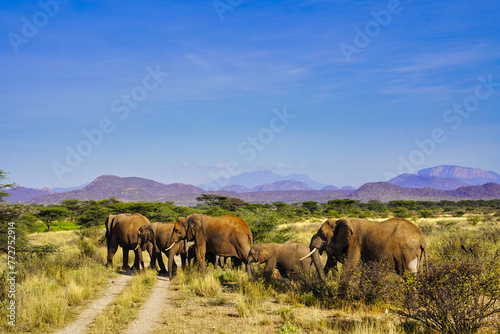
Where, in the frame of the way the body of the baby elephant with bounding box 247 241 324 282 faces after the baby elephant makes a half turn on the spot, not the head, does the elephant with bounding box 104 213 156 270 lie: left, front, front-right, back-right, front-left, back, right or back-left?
back-left

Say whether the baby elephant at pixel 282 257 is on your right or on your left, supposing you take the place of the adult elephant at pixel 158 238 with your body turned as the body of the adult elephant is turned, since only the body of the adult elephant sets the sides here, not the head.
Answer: on your left

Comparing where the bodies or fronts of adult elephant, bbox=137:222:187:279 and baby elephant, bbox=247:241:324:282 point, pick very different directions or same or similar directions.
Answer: same or similar directions

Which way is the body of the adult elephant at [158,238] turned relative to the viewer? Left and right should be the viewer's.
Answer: facing to the left of the viewer

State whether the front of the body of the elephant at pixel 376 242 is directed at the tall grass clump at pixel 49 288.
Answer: yes

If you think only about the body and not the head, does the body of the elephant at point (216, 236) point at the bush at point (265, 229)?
no

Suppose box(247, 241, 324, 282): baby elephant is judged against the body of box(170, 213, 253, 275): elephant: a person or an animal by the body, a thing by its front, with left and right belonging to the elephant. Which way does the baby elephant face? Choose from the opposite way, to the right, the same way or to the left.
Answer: the same way

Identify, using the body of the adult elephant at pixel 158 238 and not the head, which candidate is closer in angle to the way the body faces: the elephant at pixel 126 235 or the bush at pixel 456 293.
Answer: the elephant

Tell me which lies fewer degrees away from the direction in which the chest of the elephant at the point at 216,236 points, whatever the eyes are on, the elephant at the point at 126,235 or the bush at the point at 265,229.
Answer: the elephant

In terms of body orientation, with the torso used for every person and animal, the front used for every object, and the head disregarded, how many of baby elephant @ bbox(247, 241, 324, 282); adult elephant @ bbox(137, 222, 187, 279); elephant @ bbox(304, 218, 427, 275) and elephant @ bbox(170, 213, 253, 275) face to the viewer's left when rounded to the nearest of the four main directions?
4

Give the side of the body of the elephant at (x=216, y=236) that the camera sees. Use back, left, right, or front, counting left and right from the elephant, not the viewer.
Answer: left

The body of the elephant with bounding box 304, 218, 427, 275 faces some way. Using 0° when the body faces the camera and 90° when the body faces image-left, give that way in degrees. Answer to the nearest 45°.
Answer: approximately 90°

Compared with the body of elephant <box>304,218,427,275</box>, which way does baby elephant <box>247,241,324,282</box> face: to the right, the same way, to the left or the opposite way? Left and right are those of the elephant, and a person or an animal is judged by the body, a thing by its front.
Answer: the same way

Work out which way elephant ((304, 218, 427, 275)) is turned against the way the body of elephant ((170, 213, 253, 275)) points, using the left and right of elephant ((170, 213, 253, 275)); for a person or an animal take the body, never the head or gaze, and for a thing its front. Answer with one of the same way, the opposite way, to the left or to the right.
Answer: the same way

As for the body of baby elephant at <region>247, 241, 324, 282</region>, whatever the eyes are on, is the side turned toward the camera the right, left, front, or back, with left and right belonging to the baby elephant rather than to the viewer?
left

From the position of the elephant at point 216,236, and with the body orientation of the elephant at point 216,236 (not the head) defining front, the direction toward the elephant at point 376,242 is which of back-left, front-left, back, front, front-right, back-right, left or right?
back-left
